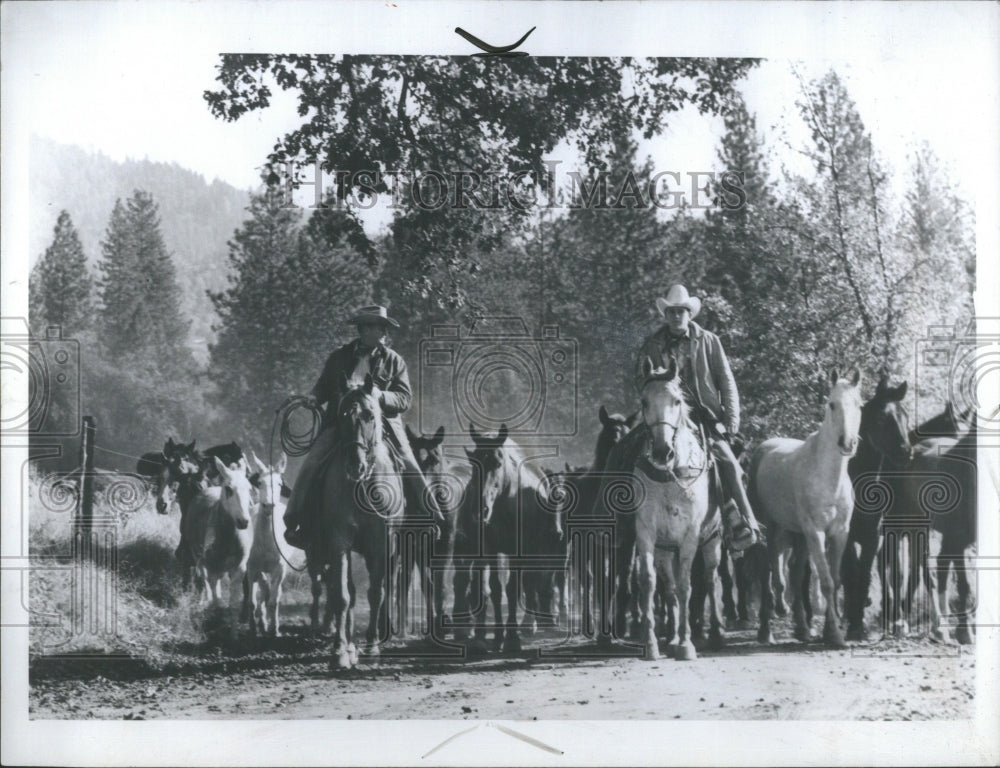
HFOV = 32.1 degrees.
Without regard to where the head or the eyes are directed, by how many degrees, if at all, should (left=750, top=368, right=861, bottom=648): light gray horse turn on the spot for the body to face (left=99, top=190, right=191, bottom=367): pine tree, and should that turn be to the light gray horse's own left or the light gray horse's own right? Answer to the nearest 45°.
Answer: approximately 135° to the light gray horse's own right

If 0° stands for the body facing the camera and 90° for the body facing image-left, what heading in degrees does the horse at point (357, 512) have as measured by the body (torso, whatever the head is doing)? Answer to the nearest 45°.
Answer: approximately 0°

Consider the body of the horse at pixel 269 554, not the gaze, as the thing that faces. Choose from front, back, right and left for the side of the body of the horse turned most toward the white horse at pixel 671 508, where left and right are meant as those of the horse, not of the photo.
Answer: left

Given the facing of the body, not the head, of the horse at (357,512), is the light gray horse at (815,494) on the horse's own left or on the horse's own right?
on the horse's own left

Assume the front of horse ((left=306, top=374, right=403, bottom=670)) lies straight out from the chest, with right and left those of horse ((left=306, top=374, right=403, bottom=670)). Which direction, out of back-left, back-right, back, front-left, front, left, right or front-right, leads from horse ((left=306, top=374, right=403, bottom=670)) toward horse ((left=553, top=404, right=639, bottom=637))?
left

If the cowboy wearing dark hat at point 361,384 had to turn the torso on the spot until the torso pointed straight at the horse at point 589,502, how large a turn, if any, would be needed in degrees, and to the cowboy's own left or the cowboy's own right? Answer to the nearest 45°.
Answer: approximately 90° to the cowboy's own left

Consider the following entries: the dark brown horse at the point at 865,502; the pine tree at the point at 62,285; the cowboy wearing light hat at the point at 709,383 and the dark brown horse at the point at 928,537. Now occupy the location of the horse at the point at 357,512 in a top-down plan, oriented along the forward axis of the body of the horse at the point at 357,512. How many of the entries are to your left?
3

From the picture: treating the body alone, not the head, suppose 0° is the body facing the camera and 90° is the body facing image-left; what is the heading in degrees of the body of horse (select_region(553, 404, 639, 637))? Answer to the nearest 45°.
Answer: approximately 315°

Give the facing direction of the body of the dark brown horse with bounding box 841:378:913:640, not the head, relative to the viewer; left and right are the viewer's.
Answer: facing the viewer and to the right of the viewer

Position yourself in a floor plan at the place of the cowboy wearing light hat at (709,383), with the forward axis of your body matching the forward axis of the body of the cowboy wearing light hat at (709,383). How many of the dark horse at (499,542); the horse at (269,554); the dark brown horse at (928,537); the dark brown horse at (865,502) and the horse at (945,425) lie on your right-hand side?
2
